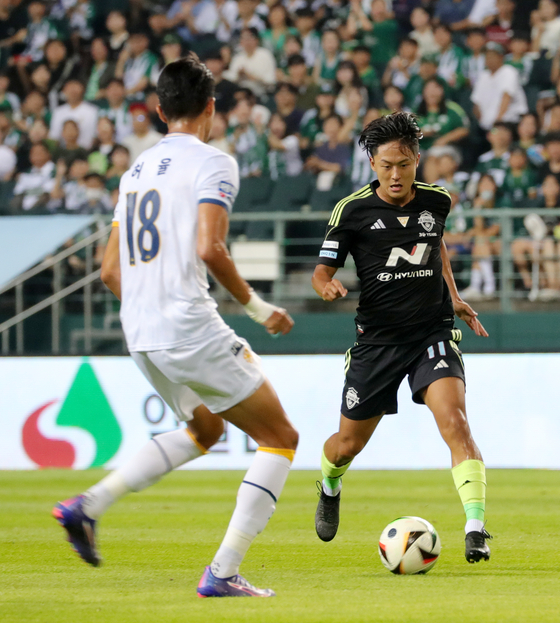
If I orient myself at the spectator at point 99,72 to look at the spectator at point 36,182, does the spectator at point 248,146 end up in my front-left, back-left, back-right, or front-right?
front-left

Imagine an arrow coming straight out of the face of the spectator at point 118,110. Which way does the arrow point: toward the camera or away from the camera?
toward the camera

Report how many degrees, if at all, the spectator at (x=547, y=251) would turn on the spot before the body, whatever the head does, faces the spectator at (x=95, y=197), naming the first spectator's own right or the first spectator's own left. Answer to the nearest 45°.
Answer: approximately 45° to the first spectator's own right

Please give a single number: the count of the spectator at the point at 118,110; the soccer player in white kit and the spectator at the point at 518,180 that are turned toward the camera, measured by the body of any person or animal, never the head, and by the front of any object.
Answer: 2

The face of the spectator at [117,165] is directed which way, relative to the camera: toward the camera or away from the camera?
toward the camera

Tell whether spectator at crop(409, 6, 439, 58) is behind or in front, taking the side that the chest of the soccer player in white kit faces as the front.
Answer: in front

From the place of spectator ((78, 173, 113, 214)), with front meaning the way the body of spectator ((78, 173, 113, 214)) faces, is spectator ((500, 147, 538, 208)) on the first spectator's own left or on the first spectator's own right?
on the first spectator's own left

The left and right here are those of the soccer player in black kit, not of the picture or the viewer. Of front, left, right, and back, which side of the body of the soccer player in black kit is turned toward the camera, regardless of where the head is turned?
front

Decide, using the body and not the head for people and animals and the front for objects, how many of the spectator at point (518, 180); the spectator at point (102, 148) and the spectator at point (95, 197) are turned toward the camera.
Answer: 3

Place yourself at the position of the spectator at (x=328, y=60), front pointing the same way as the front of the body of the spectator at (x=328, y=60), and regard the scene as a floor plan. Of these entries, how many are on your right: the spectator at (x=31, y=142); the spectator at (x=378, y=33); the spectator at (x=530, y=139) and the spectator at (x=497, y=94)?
1

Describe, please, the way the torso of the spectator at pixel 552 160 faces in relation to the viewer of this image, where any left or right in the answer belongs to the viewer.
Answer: facing the viewer

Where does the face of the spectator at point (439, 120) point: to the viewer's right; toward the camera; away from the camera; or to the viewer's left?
toward the camera

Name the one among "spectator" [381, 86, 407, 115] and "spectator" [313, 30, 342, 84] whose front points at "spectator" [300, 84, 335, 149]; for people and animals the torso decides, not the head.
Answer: "spectator" [313, 30, 342, 84]

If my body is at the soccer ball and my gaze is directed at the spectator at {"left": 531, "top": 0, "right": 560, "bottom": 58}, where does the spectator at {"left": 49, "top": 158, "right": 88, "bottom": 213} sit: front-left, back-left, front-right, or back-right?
front-left

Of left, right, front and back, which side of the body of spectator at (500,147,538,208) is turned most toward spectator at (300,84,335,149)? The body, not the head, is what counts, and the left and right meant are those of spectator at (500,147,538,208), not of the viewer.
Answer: right

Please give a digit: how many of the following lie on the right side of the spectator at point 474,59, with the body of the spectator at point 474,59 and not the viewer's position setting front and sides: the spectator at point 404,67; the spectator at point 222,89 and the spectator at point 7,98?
3

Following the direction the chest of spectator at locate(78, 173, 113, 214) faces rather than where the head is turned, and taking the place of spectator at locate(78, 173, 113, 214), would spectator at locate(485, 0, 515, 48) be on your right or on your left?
on your left

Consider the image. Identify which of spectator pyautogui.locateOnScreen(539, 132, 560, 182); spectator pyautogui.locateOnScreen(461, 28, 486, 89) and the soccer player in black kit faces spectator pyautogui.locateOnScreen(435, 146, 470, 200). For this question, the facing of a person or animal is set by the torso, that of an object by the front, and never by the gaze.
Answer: spectator pyautogui.locateOnScreen(461, 28, 486, 89)

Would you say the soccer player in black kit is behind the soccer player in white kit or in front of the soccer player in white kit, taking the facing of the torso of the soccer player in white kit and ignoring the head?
in front
